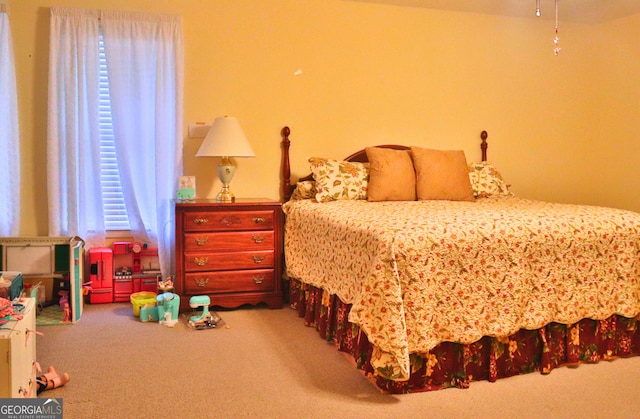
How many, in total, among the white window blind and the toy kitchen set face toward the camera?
2

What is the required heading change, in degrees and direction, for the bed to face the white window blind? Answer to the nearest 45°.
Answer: approximately 135° to its right

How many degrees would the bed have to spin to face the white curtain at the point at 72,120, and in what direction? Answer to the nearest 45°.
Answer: approximately 135° to its right

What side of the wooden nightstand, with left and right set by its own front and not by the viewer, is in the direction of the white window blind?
right

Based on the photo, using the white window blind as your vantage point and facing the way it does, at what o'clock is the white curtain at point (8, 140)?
The white curtain is roughly at 3 o'clock from the white window blind.

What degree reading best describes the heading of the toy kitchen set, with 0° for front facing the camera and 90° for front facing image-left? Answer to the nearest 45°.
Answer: approximately 0°
